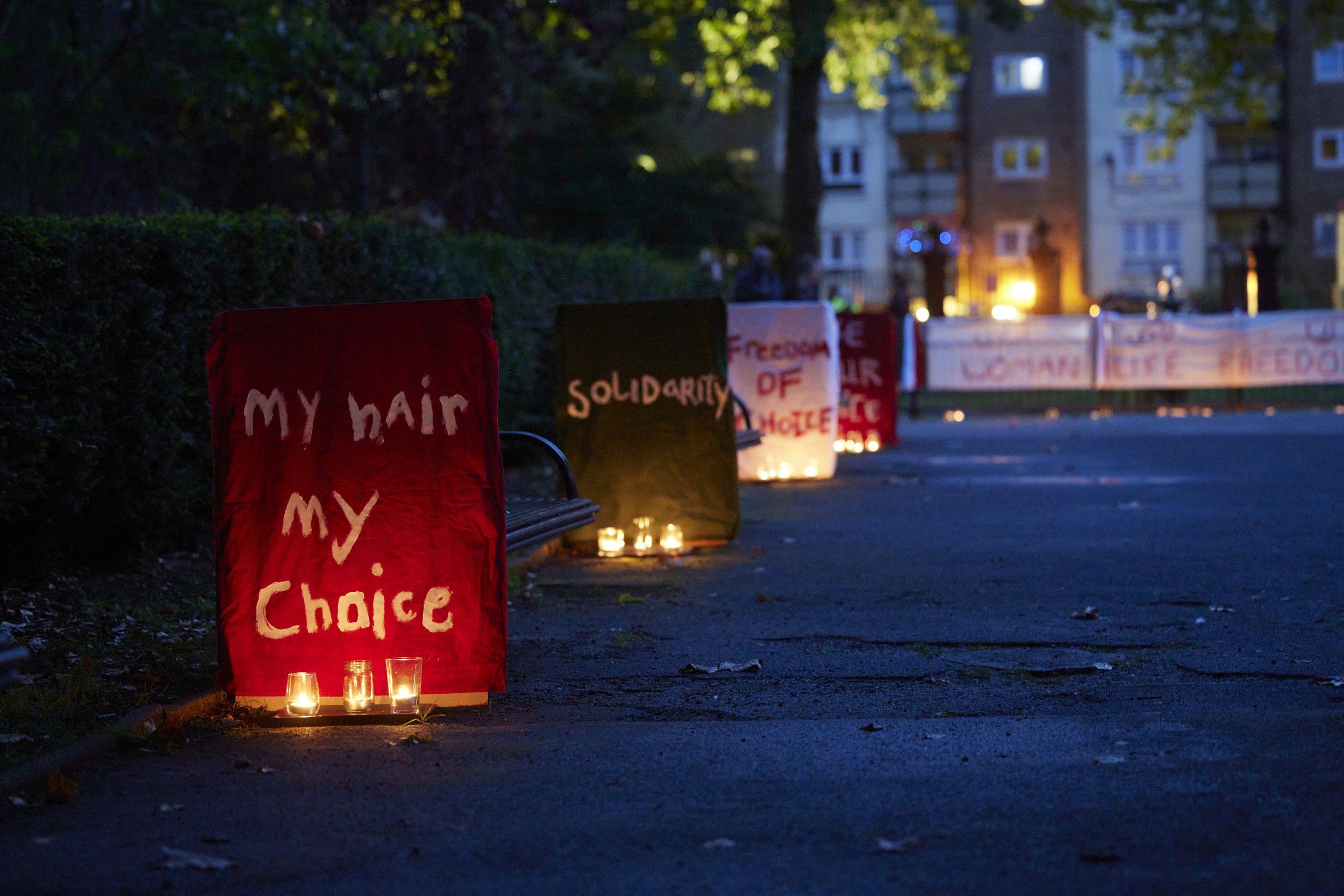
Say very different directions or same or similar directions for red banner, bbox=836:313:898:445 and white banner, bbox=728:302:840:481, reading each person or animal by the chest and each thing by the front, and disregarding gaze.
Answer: same or similar directions

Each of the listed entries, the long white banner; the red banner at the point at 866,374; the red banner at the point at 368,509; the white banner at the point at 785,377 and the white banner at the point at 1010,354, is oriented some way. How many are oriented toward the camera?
5

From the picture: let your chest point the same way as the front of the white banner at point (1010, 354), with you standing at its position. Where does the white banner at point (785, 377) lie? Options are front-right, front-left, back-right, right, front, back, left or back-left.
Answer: front

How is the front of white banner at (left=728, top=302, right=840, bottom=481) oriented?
toward the camera

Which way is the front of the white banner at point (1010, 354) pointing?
toward the camera

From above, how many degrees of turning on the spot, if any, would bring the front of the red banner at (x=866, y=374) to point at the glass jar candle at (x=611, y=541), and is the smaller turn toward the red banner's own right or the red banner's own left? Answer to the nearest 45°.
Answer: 0° — it already faces it

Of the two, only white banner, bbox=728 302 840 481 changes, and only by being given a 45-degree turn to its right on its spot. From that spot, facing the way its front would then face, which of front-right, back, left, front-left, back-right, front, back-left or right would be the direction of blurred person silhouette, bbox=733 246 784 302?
back-right

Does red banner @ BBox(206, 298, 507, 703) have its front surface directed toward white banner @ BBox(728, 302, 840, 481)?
no

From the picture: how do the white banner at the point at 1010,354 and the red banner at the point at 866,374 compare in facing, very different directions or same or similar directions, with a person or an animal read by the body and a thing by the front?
same or similar directions

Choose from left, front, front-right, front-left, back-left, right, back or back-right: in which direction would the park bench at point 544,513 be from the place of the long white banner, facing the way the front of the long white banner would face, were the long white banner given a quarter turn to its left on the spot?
right

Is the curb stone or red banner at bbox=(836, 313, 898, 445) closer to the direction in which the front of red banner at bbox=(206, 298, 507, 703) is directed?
the curb stone

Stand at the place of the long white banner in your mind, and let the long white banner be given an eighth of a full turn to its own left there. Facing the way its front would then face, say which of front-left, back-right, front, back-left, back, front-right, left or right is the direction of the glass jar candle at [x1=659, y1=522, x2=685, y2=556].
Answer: front-right

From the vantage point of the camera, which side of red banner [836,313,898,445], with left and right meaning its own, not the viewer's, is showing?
front

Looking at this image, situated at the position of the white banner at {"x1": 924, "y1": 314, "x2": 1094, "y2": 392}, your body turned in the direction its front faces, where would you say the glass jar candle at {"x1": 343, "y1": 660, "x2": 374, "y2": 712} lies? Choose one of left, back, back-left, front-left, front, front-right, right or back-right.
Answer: front

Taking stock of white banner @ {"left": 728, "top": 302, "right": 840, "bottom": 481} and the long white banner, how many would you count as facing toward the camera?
2

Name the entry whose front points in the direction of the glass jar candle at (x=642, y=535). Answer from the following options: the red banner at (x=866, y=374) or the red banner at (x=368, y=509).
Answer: the red banner at (x=866, y=374)

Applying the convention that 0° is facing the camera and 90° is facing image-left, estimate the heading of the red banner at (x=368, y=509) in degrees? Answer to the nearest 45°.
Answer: approximately 0°

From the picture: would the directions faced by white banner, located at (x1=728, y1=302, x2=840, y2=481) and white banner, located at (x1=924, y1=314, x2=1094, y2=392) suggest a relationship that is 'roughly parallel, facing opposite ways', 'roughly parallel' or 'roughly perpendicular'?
roughly parallel
